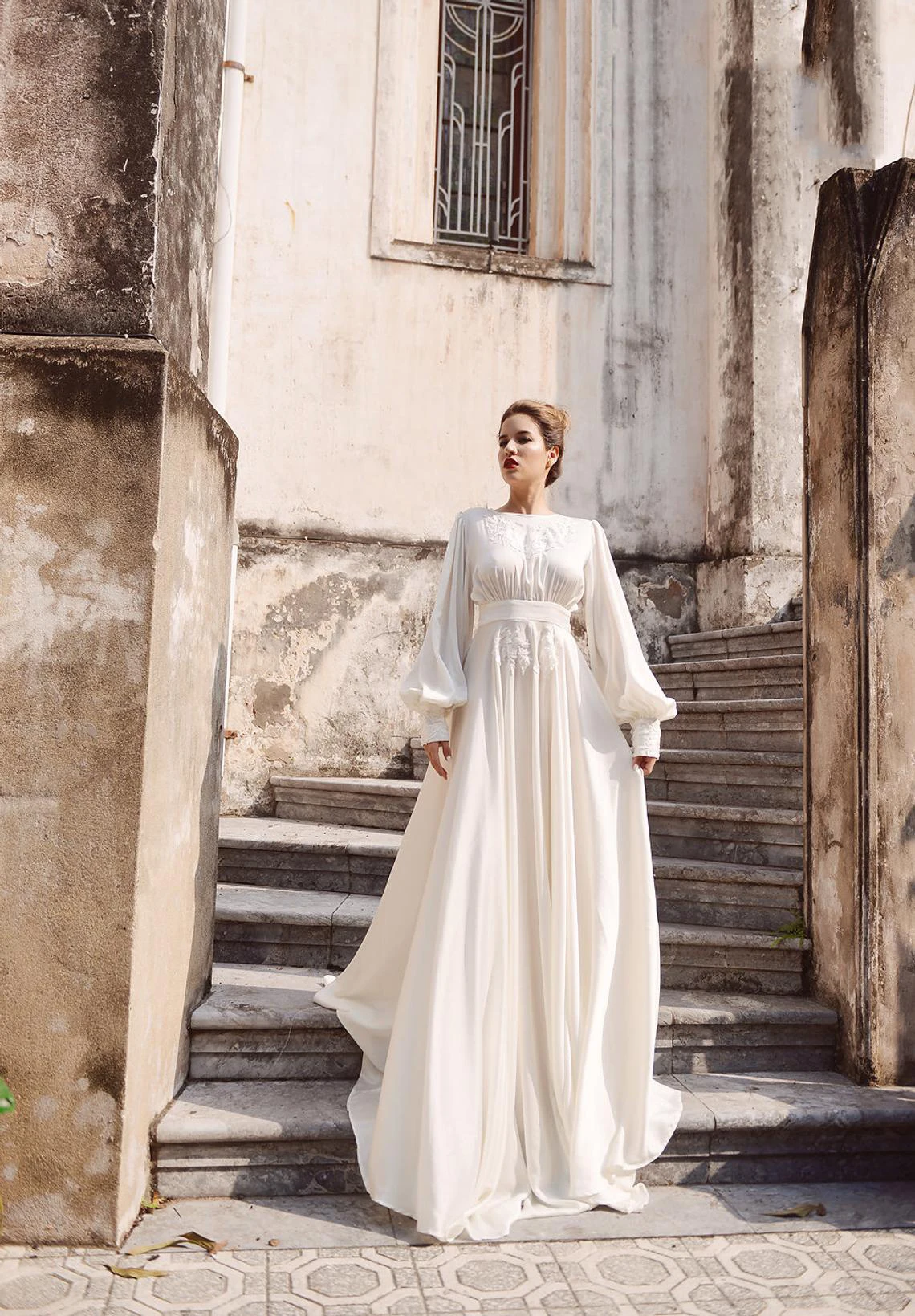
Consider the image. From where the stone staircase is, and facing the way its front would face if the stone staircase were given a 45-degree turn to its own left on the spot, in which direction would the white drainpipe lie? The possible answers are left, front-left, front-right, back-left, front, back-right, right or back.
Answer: back

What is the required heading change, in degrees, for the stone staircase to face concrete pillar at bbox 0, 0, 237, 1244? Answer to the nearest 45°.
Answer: approximately 45° to its right

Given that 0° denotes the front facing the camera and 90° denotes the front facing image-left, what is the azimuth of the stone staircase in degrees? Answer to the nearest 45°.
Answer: approximately 0°

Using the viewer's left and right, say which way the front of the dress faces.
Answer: facing the viewer
